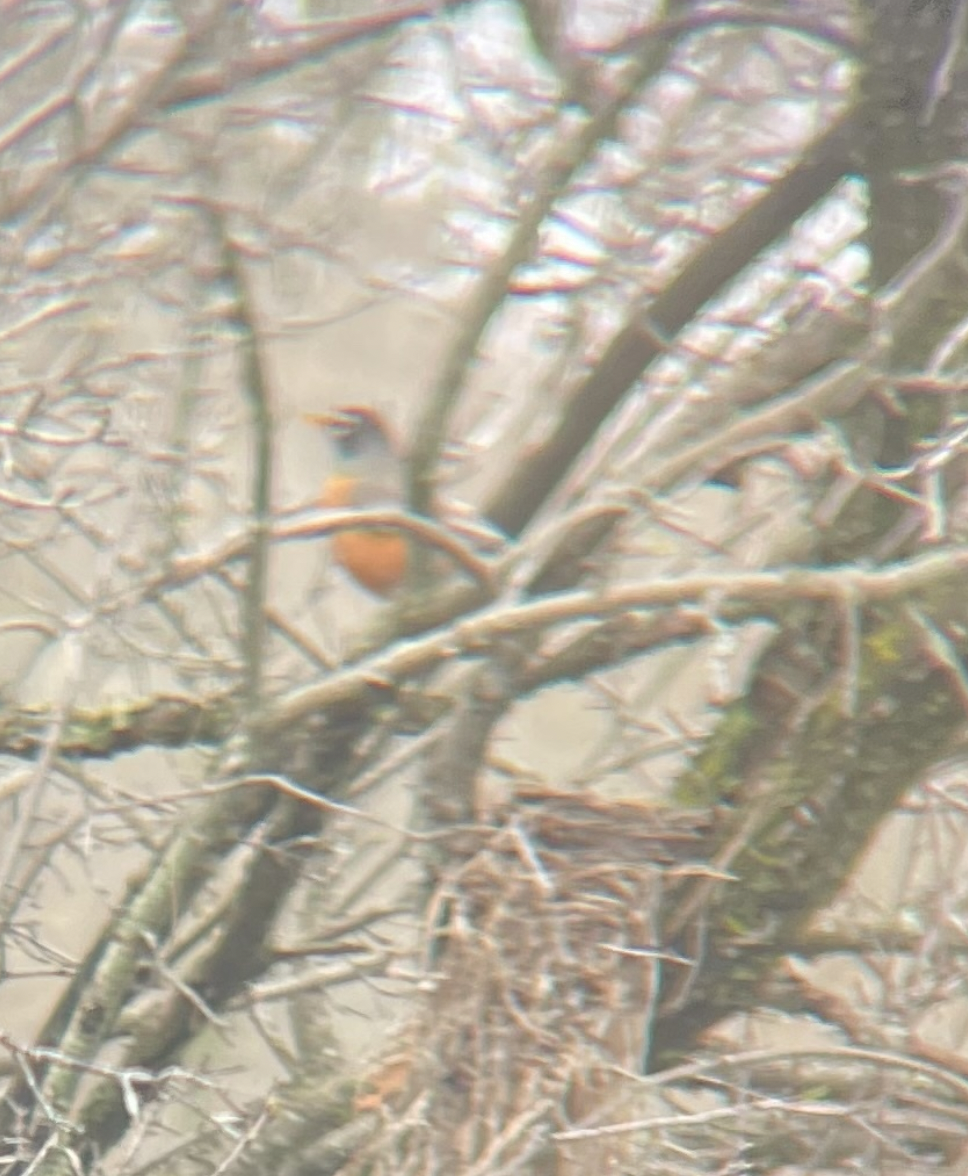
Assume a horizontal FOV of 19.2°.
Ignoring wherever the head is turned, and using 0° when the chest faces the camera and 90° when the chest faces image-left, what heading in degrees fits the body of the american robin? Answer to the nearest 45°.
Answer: approximately 90°
